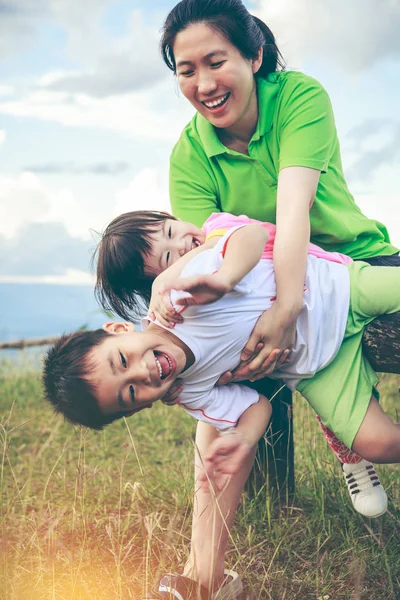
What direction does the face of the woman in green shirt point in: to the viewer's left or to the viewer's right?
to the viewer's left

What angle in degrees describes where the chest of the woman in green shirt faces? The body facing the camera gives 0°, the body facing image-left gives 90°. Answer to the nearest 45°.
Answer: approximately 45°
